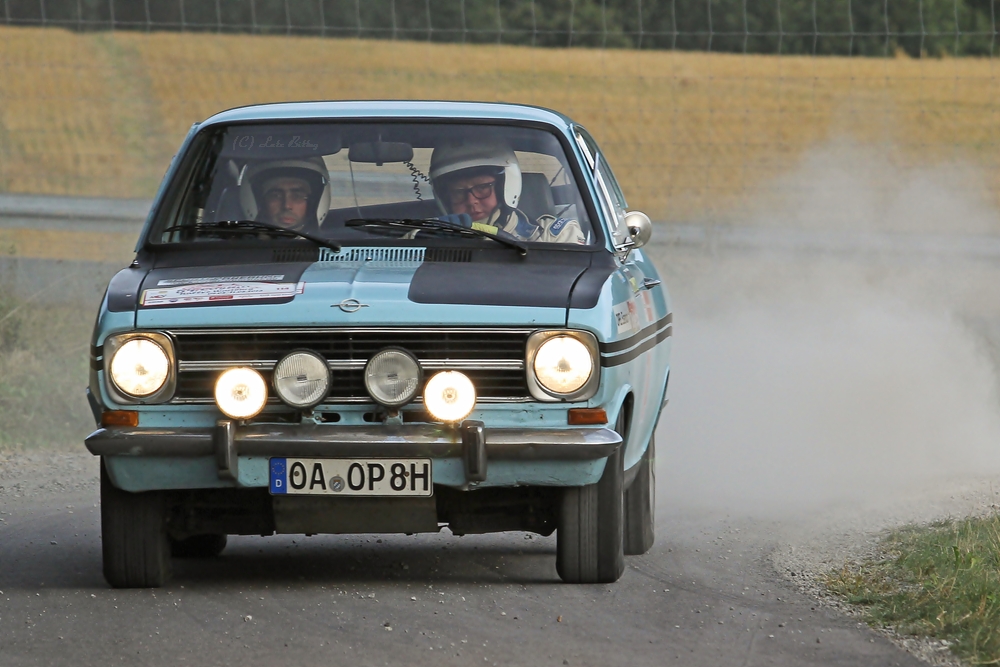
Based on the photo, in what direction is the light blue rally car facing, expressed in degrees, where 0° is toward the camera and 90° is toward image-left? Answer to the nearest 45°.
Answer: approximately 0°

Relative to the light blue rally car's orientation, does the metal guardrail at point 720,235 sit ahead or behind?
behind

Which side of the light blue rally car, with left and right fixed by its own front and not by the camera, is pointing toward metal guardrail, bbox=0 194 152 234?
back
